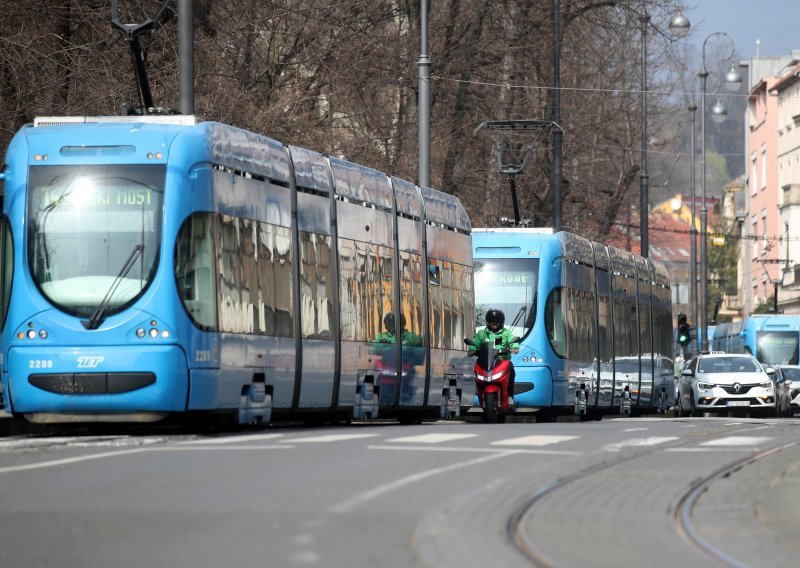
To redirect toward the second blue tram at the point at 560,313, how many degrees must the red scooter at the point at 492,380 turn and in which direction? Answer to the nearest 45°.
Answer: approximately 180°

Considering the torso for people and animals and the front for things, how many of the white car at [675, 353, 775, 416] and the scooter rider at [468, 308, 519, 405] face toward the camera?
2

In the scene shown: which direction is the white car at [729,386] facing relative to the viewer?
toward the camera

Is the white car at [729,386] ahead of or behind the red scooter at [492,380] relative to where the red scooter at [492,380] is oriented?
behind

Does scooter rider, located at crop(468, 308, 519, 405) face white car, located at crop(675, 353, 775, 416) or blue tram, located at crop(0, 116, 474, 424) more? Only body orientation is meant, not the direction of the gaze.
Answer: the blue tram

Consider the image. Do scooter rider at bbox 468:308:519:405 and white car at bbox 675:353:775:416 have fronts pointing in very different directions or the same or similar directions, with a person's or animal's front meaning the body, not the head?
same or similar directions

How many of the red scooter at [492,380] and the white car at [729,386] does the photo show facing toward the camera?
2

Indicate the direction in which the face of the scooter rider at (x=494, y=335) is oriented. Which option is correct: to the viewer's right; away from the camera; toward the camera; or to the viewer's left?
toward the camera

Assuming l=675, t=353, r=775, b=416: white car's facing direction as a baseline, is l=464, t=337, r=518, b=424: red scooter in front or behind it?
in front

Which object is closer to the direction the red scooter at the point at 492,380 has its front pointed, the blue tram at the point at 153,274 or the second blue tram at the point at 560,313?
the blue tram

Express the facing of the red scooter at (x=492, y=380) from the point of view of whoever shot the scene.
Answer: facing the viewer

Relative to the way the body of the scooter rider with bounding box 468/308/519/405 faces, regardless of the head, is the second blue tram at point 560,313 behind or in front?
behind

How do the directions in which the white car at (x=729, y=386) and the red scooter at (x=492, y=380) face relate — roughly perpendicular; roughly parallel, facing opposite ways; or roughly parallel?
roughly parallel
